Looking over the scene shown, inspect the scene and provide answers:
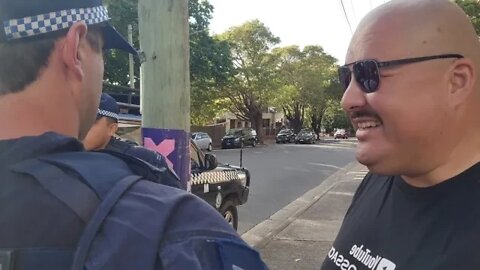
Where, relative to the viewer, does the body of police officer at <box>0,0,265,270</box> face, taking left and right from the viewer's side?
facing away from the viewer and to the right of the viewer

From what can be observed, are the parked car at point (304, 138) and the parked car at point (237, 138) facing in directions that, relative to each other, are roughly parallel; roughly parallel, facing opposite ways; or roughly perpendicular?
roughly parallel

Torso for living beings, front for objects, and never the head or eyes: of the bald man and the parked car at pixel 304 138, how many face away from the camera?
0

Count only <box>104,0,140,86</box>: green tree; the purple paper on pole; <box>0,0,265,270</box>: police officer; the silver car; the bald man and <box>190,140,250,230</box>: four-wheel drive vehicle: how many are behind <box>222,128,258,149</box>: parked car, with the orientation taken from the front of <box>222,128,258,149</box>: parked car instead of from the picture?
0

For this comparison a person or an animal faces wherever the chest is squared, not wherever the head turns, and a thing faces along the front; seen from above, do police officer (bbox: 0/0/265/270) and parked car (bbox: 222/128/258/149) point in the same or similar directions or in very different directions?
very different directions

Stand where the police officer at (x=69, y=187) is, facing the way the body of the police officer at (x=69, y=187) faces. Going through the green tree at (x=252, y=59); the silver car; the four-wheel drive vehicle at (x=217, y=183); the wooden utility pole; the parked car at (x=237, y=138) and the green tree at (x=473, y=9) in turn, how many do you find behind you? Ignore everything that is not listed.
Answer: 0

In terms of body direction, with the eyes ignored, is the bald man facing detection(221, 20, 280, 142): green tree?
no

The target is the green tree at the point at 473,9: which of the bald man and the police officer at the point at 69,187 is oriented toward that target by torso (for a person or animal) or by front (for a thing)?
the police officer

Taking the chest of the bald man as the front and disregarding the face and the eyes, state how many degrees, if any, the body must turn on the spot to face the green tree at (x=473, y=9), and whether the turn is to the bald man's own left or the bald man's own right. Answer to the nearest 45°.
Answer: approximately 135° to the bald man's own right

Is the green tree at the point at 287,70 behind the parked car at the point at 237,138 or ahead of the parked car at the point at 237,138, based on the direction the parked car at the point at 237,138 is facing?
behind

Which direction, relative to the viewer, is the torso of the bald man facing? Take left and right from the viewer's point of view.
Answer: facing the viewer and to the left of the viewer

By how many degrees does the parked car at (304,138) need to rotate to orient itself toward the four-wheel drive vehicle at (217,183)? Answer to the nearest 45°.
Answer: approximately 45° to its left

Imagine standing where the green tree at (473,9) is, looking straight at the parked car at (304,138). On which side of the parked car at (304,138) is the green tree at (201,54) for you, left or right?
left

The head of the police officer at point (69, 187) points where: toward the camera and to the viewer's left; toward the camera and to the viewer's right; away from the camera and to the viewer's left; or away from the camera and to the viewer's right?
away from the camera and to the viewer's right

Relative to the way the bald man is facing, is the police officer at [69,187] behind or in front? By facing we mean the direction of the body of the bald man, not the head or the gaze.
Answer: in front
